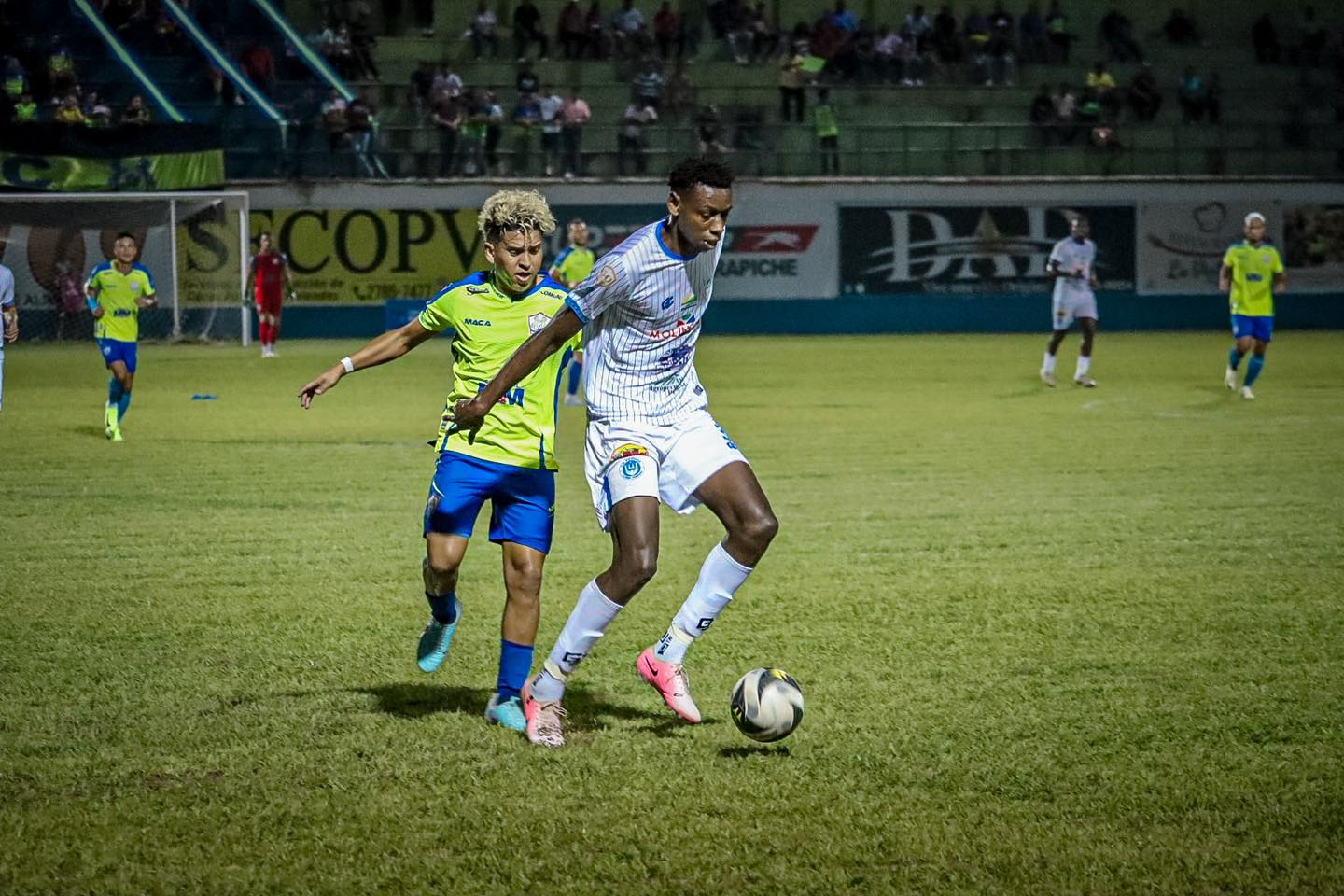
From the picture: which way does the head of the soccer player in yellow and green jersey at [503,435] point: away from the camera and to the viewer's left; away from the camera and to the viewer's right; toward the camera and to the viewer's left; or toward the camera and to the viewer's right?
toward the camera and to the viewer's right

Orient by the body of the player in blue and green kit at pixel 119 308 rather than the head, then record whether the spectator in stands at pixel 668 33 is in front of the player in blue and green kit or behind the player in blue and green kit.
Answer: behind

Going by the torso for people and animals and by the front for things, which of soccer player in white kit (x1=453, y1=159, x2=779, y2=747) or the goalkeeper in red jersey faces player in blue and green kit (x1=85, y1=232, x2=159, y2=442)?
the goalkeeper in red jersey

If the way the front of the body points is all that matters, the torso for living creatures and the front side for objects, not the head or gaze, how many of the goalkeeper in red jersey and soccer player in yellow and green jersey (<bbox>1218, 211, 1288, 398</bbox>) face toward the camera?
2

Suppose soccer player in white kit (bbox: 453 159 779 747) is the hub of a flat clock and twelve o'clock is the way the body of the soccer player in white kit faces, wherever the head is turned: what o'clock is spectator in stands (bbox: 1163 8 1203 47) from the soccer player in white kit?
The spectator in stands is roughly at 8 o'clock from the soccer player in white kit.
